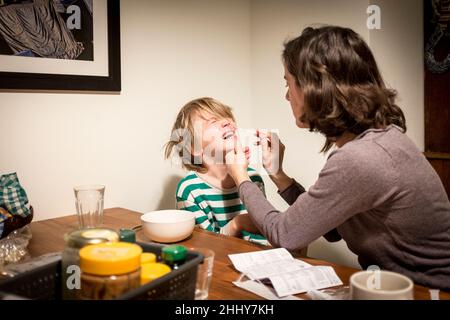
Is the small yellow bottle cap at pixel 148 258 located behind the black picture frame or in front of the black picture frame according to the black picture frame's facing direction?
in front

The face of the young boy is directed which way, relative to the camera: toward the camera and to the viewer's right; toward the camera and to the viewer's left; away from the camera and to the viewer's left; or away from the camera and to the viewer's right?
toward the camera and to the viewer's right

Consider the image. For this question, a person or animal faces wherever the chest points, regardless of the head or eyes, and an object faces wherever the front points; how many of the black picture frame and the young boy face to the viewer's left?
0

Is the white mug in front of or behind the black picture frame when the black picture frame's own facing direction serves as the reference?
in front

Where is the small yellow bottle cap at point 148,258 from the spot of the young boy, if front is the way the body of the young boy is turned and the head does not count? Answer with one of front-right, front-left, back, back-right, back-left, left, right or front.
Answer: front-right

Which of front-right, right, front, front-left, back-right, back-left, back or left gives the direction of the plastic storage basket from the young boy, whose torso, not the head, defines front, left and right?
front-right

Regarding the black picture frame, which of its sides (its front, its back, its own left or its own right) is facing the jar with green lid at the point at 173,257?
front

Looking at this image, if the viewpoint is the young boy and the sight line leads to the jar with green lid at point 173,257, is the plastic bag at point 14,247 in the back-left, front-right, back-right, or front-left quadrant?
front-right

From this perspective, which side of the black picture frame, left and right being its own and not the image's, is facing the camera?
front

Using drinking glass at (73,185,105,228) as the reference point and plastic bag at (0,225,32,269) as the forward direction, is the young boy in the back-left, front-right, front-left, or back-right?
back-left

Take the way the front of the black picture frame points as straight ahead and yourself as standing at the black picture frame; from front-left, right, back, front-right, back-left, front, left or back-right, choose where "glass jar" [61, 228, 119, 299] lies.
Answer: front

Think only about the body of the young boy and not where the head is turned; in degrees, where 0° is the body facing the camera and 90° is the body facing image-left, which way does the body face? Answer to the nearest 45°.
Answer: approximately 315°

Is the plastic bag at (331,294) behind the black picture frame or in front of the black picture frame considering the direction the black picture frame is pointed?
in front
